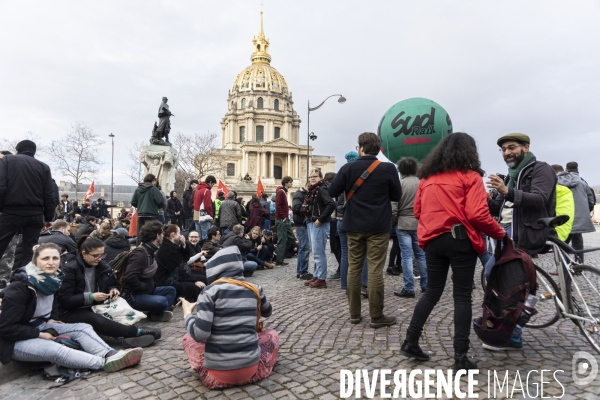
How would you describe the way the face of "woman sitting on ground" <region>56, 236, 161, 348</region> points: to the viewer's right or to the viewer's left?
to the viewer's right

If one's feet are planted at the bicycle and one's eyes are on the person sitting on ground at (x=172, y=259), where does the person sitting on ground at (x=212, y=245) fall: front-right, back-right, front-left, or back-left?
front-right

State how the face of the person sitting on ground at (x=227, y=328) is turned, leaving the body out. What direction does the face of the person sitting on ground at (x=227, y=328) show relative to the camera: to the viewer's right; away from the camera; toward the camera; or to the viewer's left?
away from the camera

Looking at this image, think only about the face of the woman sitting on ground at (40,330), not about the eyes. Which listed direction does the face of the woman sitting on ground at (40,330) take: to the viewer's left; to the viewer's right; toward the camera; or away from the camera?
toward the camera

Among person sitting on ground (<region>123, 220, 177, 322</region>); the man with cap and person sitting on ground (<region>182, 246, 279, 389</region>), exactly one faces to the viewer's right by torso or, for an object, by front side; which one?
person sitting on ground (<region>123, 220, 177, 322</region>)

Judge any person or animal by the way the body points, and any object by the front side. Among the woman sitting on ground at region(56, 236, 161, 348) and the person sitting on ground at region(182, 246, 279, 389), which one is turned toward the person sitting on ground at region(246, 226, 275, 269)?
the person sitting on ground at region(182, 246, 279, 389)

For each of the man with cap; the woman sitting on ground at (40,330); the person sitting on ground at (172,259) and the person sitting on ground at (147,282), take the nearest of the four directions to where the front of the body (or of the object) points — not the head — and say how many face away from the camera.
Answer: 0

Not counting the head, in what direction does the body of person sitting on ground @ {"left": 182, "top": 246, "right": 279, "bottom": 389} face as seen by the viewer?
away from the camera

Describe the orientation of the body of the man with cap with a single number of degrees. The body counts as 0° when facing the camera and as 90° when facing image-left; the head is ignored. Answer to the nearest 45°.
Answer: approximately 45°
